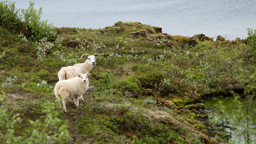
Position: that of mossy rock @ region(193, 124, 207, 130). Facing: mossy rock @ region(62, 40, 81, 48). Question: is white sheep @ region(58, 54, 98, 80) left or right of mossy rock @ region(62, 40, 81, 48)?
left

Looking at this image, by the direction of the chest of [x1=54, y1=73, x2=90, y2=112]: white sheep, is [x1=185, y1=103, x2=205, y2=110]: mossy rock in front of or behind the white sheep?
in front

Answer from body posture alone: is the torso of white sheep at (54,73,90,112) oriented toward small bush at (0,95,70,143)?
no

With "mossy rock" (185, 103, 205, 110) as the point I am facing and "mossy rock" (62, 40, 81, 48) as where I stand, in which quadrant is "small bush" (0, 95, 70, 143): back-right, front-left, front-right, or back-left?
front-right

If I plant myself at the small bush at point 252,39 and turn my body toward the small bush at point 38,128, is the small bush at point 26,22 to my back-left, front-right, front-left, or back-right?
front-right

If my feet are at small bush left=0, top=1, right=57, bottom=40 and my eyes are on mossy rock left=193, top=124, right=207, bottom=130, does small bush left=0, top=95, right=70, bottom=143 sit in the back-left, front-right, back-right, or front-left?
front-right
